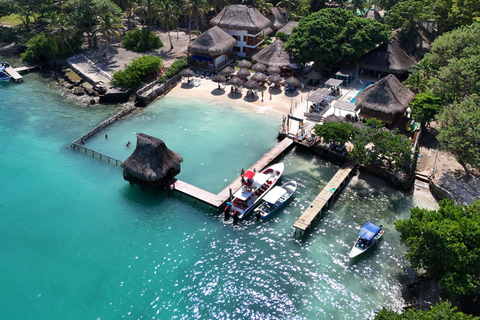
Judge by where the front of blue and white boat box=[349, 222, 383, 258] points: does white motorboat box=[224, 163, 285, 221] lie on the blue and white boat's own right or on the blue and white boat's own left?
on the blue and white boat's own right

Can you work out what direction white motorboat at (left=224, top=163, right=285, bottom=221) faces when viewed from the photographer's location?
facing away from the viewer and to the right of the viewer

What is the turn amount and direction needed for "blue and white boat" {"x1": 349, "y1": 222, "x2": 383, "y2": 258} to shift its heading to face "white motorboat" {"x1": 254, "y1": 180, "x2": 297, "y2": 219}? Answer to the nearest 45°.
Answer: approximately 45° to its right

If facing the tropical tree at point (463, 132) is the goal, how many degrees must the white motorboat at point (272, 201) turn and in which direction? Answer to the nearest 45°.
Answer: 0° — it already faces it

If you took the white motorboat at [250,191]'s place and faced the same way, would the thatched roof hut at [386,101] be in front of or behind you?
in front

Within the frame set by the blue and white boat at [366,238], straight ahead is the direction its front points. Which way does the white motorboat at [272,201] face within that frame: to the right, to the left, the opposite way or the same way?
the opposite way

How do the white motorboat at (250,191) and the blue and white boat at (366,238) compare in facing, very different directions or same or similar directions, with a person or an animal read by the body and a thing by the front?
very different directions

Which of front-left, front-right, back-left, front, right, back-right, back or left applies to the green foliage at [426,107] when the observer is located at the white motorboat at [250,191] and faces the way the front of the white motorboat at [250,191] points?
front

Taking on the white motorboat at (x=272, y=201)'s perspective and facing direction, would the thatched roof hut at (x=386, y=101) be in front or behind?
in front

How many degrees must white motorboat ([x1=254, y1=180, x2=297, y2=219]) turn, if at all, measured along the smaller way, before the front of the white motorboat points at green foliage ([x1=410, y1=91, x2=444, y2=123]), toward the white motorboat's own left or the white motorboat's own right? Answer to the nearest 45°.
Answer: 0° — it already faces it

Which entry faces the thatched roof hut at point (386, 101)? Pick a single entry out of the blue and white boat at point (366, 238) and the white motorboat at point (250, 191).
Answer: the white motorboat

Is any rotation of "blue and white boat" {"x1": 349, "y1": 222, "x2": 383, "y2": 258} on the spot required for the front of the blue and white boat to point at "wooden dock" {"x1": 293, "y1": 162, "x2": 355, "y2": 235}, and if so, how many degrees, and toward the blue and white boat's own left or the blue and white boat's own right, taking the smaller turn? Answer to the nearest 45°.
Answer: approximately 90° to the blue and white boat's own right

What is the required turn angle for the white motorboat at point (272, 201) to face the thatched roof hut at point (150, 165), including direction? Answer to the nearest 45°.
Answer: approximately 135° to its left

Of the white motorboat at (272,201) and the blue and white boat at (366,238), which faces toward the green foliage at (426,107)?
the white motorboat

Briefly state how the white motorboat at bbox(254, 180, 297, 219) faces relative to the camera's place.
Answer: facing away from the viewer and to the right of the viewer

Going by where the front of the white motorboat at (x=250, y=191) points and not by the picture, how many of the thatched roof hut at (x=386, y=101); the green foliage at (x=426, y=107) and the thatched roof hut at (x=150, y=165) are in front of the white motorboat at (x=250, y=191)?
2

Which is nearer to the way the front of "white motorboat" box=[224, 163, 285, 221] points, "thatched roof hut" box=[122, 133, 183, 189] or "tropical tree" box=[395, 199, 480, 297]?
the tropical tree

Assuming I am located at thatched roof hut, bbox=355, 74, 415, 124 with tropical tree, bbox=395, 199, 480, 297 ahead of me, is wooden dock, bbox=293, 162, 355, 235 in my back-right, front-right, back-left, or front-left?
front-right

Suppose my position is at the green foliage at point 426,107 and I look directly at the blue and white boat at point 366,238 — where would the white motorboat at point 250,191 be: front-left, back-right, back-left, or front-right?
front-right

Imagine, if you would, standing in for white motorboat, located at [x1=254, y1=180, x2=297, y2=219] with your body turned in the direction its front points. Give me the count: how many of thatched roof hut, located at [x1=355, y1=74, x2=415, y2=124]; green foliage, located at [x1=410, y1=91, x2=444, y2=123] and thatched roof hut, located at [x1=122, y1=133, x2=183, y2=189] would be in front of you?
2
